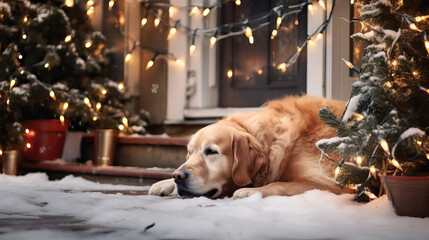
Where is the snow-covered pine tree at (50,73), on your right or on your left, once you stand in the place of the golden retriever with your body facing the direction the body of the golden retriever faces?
on your right

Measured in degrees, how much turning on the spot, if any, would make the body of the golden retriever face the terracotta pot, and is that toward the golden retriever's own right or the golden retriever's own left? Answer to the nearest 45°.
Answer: approximately 90° to the golden retriever's own left

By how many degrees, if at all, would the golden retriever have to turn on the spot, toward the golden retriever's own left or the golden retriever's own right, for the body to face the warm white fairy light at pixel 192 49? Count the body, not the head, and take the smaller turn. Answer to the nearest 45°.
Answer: approximately 135° to the golden retriever's own right

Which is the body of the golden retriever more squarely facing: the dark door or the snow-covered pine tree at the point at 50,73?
the snow-covered pine tree

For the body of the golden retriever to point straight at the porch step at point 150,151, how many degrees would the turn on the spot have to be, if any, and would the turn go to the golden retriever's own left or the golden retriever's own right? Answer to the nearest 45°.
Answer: approximately 90° to the golden retriever's own right

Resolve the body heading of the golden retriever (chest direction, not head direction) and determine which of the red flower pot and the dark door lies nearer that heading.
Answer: the red flower pot

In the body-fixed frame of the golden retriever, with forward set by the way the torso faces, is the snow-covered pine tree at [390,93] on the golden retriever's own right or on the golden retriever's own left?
on the golden retriever's own left

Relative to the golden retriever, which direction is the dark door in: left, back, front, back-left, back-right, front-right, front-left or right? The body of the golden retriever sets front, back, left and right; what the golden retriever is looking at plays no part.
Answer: back-right

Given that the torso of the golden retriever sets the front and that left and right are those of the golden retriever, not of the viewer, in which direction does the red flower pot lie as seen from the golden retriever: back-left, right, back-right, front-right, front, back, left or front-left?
right

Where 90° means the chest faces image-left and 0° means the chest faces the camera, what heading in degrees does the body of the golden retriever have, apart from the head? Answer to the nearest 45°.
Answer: approximately 45°
